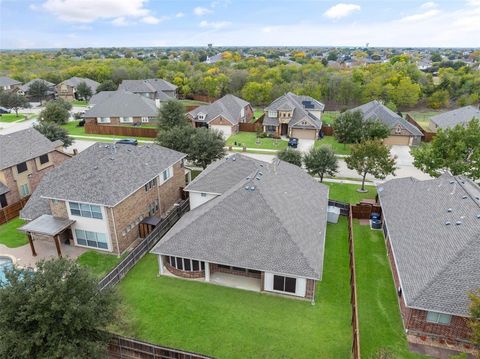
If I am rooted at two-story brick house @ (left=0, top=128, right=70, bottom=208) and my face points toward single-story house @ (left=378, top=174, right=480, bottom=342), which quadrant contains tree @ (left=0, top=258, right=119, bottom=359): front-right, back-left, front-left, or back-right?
front-right

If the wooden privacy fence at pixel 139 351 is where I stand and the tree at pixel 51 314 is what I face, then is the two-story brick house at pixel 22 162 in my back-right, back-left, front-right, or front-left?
front-right

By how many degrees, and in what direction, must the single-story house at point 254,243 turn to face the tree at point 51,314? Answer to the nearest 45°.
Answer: approximately 135° to its left

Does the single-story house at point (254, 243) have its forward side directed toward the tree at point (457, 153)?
no

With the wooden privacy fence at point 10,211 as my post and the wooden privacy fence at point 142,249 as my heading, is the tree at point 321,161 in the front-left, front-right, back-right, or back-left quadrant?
front-left

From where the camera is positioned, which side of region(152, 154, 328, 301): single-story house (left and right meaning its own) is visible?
back

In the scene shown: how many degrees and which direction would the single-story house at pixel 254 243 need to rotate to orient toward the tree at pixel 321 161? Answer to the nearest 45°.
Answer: approximately 45° to its right

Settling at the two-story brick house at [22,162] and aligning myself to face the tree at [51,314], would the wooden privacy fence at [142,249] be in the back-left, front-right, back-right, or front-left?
front-left

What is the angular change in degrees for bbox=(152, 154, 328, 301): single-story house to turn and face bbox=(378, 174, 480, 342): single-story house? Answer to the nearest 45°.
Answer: approximately 90° to its right

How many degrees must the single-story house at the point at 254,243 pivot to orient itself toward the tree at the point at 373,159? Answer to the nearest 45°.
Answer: approximately 45° to its right

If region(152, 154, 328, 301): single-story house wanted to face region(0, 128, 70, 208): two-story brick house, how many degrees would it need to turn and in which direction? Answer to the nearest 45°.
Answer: approximately 45° to its left

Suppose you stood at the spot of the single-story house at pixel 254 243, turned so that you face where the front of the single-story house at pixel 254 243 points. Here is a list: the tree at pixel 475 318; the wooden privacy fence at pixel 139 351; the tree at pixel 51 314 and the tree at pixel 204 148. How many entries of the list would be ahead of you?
1

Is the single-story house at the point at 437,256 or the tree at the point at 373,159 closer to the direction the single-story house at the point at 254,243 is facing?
the tree

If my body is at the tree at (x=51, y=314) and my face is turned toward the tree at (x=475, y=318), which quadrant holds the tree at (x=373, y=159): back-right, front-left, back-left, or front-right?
front-left

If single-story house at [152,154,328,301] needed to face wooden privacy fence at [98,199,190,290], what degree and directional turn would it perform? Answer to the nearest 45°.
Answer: approximately 90° to its left

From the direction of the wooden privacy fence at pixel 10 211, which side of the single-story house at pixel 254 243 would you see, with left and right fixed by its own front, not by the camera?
left

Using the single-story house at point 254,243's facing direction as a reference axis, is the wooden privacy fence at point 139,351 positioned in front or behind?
behind

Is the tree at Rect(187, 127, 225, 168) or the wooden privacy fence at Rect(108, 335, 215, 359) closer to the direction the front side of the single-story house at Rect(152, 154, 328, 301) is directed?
the tree
